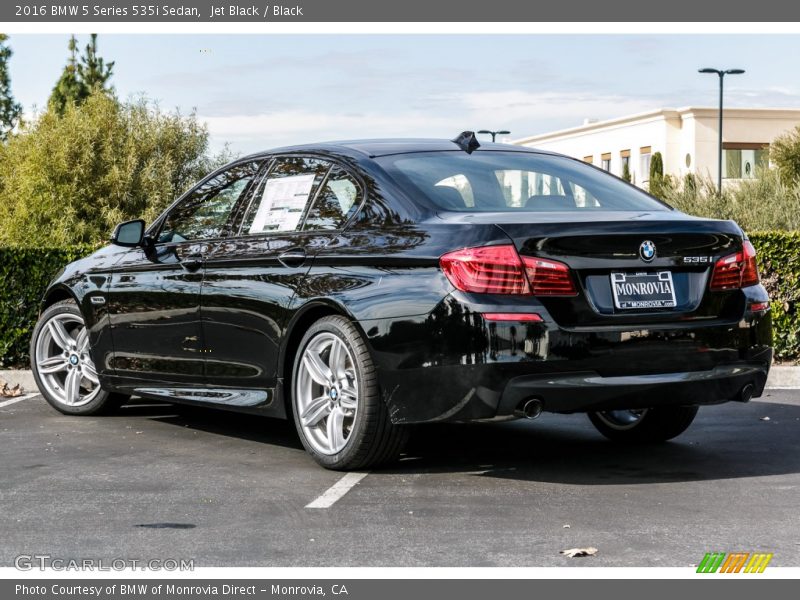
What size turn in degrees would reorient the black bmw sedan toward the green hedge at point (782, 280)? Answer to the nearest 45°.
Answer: approximately 90° to its right

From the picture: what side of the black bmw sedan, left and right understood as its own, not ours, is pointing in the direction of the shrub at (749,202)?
right

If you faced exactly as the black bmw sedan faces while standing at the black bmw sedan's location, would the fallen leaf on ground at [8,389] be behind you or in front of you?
in front

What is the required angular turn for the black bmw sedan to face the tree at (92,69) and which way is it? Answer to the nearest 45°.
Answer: approximately 45° to its right

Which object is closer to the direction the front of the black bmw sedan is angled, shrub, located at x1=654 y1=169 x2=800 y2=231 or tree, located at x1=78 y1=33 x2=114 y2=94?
the tree

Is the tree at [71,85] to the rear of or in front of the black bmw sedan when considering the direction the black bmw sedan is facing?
in front

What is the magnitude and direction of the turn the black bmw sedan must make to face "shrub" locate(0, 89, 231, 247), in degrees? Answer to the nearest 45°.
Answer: approximately 45° to its right

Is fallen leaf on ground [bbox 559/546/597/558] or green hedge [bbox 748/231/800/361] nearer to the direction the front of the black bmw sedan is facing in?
the green hedge

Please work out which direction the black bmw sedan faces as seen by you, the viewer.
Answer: facing away from the viewer and to the left of the viewer
